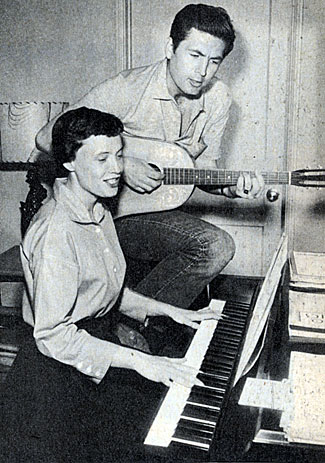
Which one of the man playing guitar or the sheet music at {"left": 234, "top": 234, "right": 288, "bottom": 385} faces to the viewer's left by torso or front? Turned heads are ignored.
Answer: the sheet music

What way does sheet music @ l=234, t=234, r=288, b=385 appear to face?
to the viewer's left

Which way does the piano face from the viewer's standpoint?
to the viewer's left
